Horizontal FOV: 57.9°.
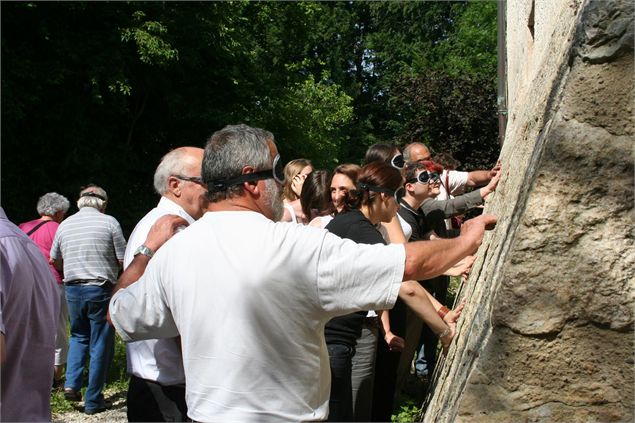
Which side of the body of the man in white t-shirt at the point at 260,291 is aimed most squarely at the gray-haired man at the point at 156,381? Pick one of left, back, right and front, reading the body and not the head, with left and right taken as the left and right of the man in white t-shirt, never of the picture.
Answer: left

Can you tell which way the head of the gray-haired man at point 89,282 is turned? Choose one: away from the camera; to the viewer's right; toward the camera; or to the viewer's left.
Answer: away from the camera

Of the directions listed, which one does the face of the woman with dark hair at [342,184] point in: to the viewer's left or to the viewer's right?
to the viewer's left

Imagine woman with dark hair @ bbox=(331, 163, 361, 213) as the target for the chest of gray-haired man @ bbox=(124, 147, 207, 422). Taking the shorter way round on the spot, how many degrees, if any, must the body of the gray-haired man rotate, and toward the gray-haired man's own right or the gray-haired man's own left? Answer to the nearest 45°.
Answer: approximately 45° to the gray-haired man's own left

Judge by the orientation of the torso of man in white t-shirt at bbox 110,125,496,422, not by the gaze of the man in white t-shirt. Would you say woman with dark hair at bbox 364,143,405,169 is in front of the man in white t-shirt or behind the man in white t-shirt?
in front

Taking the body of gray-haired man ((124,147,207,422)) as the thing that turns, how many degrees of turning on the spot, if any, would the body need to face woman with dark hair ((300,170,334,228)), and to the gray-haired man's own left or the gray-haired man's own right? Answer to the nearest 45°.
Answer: approximately 45° to the gray-haired man's own left

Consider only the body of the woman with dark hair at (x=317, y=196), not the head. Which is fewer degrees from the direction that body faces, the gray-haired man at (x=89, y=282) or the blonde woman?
the blonde woman

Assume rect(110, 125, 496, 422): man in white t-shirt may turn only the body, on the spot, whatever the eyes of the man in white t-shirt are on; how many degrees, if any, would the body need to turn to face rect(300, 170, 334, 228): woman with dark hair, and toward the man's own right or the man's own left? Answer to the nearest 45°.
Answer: approximately 45° to the man's own left

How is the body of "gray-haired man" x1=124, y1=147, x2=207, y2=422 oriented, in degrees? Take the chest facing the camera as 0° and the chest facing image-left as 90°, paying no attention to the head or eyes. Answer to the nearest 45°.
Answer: approximately 270°

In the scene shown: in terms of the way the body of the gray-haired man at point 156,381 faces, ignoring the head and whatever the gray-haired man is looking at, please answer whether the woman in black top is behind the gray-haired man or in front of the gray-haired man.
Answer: in front

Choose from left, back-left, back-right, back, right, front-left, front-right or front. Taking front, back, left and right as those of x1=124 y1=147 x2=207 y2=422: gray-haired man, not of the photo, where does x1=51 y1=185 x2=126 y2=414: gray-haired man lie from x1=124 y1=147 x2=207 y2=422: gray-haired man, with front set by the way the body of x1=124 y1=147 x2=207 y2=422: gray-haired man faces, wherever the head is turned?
left

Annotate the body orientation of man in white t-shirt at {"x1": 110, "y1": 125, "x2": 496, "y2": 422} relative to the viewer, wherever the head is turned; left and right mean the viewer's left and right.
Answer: facing away from the viewer and to the right of the viewer

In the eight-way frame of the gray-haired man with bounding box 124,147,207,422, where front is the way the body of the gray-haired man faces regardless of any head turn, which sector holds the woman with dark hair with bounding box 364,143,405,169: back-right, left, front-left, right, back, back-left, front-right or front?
front-left

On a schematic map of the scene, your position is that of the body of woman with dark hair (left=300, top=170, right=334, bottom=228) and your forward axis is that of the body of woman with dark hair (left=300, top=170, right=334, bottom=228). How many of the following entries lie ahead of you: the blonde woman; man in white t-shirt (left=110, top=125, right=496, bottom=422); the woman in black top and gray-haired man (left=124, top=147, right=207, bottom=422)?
1

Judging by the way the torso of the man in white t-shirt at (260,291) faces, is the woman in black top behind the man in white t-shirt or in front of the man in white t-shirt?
in front
